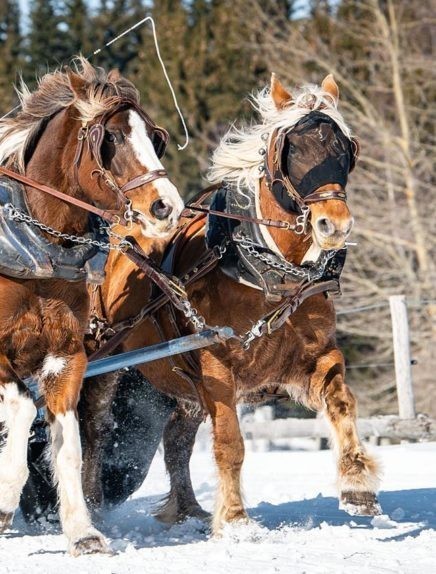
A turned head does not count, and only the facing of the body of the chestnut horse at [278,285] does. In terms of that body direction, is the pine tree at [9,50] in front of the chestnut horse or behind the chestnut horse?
behind

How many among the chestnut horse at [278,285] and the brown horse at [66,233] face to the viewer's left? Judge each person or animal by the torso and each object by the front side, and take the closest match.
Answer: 0

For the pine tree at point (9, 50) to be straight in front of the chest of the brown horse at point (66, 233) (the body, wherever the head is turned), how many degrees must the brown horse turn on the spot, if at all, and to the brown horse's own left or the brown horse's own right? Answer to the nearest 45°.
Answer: approximately 135° to the brown horse's own left

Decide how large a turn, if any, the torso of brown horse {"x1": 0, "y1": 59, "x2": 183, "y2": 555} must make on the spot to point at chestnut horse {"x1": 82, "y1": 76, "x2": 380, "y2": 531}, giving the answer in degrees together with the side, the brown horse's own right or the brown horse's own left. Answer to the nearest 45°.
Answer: approximately 45° to the brown horse's own left

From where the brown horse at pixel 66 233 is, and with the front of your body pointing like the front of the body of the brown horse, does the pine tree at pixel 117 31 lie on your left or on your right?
on your left

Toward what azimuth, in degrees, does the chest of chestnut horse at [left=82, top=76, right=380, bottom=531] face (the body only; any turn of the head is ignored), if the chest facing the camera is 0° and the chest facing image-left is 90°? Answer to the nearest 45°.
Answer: approximately 315°

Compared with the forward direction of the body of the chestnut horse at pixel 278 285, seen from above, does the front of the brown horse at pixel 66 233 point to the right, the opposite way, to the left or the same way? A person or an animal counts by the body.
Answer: the same way

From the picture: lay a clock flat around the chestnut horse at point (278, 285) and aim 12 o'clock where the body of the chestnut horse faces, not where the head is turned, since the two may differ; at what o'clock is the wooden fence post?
The wooden fence post is roughly at 8 o'clock from the chestnut horse.

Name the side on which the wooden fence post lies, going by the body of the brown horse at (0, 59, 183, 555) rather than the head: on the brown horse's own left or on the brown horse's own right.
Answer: on the brown horse's own left

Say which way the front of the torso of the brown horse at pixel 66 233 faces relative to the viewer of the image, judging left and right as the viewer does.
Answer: facing the viewer and to the right of the viewer
